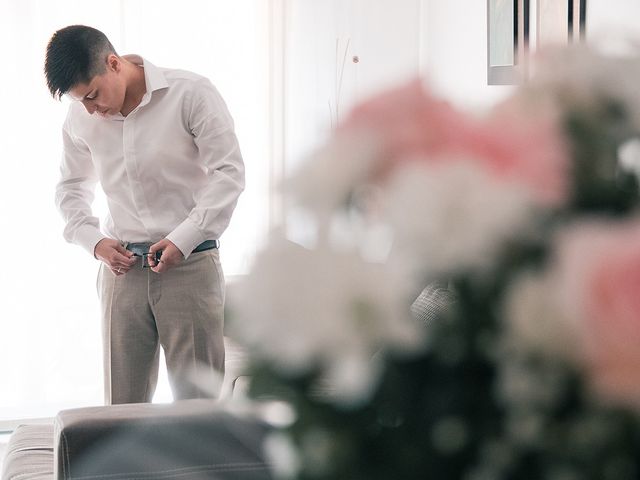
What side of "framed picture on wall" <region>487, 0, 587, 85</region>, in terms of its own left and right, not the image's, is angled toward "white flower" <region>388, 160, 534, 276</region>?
front

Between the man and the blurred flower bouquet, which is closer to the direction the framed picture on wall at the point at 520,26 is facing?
the blurred flower bouquet

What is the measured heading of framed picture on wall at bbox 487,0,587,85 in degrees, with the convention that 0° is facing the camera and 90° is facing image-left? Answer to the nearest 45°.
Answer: approximately 0°

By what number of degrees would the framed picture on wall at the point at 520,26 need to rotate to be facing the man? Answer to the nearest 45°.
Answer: approximately 45° to its right

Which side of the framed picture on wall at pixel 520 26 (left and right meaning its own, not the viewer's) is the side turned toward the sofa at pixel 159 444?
front

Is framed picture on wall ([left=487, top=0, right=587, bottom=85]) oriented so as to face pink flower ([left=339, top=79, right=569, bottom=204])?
yes

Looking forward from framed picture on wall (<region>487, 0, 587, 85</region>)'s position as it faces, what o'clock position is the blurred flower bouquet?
The blurred flower bouquet is roughly at 12 o'clock from the framed picture on wall.

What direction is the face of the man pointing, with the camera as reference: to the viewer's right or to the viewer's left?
to the viewer's left

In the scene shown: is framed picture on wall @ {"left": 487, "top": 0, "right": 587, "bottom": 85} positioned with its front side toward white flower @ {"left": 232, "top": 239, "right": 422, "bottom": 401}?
yes
